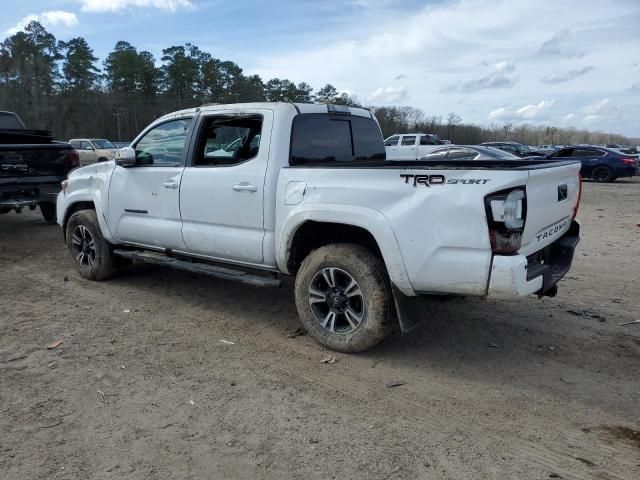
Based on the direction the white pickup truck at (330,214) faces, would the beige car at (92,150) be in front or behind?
in front

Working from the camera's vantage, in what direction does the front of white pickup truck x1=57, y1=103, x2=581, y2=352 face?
facing away from the viewer and to the left of the viewer
